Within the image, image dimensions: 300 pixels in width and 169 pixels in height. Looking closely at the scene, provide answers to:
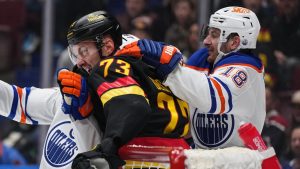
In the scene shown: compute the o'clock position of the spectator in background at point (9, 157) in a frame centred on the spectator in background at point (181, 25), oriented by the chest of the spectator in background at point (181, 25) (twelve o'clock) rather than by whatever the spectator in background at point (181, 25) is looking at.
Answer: the spectator in background at point (9, 157) is roughly at 2 o'clock from the spectator in background at point (181, 25).

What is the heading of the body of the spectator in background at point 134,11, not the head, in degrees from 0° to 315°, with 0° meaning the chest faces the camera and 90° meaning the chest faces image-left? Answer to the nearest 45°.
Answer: approximately 0°
